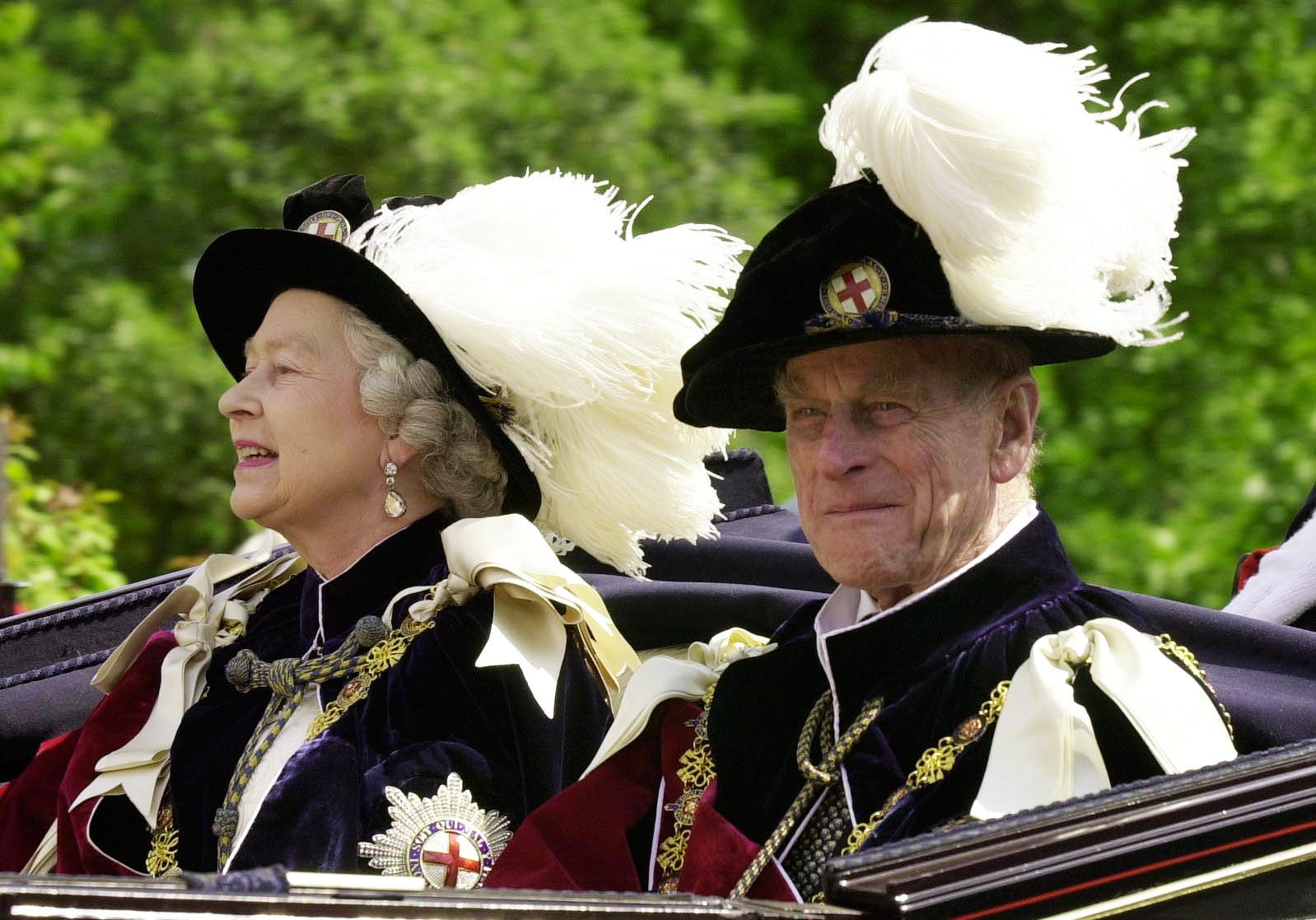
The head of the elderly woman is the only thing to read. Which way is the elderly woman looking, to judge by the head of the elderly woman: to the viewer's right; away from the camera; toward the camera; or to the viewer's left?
to the viewer's left

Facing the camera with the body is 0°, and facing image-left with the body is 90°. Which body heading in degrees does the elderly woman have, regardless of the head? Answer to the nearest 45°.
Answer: approximately 45°

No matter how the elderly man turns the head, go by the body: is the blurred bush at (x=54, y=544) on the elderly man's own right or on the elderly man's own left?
on the elderly man's own right

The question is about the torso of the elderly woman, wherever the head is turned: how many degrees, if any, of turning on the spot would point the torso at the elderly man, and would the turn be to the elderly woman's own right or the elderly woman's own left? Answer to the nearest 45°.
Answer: approximately 90° to the elderly woman's own left

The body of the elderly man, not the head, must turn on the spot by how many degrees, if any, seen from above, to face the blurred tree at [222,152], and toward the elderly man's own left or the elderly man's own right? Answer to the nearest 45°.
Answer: approximately 90° to the elderly man's own right

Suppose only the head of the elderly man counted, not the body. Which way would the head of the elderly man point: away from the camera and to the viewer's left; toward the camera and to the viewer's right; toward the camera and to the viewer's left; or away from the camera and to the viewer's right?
toward the camera and to the viewer's left

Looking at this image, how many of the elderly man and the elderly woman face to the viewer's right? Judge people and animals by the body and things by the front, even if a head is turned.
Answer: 0

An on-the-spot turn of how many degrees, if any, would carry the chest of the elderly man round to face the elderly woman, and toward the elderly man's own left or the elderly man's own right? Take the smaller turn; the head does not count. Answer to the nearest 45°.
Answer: approximately 90° to the elderly man's own right

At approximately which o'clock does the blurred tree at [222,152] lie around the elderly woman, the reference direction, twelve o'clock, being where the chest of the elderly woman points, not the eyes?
The blurred tree is roughly at 4 o'clock from the elderly woman.

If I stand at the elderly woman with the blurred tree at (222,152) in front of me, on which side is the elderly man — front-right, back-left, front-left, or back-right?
back-right

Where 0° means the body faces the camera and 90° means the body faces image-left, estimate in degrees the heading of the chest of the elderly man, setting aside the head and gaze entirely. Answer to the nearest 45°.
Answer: approximately 45°

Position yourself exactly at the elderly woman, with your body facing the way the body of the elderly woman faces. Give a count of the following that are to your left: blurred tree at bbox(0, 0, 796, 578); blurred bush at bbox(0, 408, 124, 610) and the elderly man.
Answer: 1
